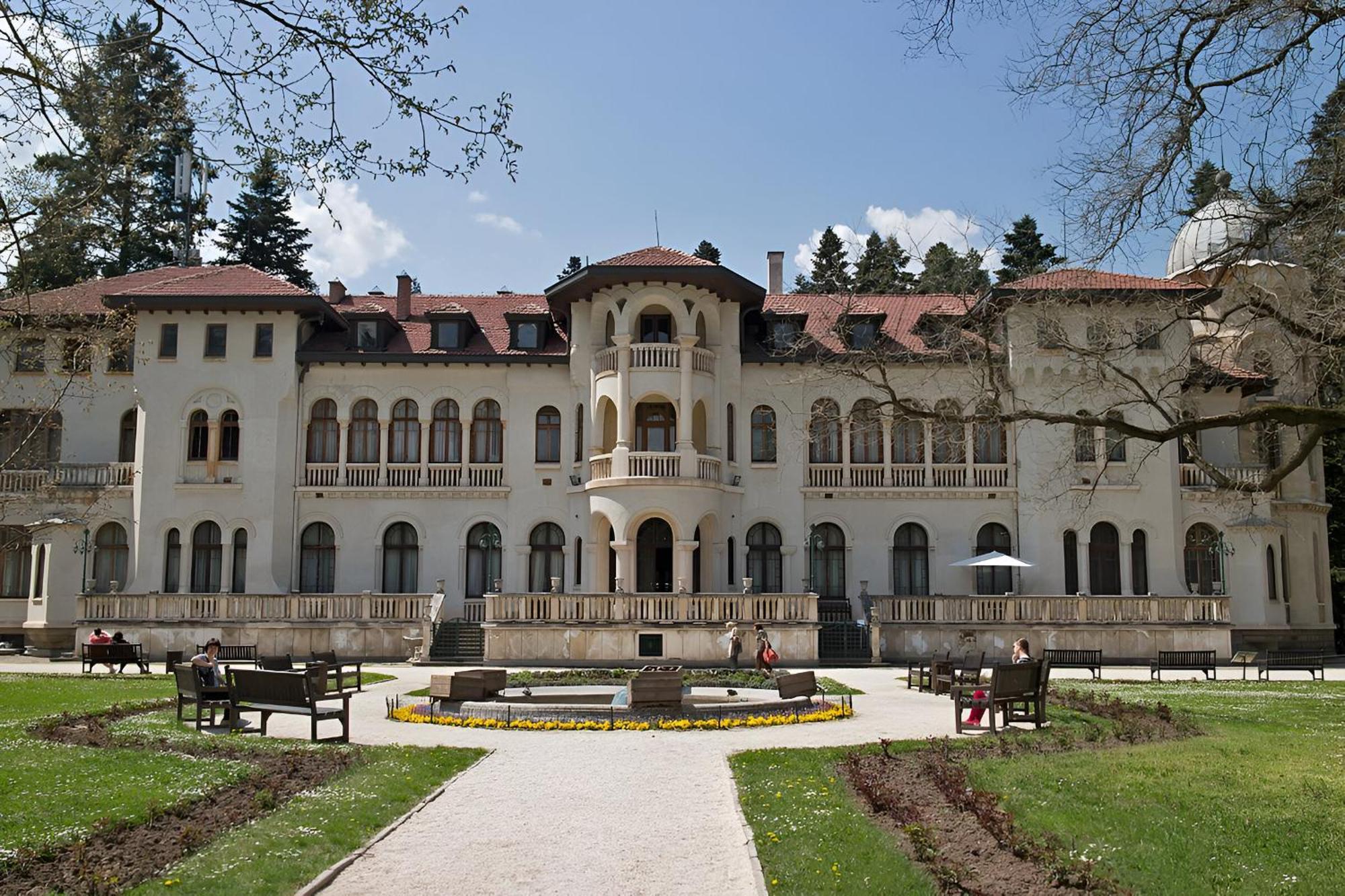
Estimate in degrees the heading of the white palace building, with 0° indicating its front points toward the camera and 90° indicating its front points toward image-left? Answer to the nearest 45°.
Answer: approximately 0°

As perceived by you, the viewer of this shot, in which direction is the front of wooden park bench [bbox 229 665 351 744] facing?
facing away from the viewer and to the right of the viewer

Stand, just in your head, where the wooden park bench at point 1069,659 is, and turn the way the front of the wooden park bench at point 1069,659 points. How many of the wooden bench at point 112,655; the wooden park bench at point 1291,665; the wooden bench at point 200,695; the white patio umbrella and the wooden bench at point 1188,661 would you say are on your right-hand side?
2

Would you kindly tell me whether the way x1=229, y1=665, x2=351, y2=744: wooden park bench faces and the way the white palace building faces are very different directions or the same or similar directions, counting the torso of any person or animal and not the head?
very different directions

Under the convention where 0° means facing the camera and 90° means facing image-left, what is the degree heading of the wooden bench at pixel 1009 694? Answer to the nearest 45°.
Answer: approximately 135°

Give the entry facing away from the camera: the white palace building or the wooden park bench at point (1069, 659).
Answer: the wooden park bench

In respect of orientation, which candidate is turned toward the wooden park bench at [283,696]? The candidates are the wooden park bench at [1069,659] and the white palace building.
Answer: the white palace building
